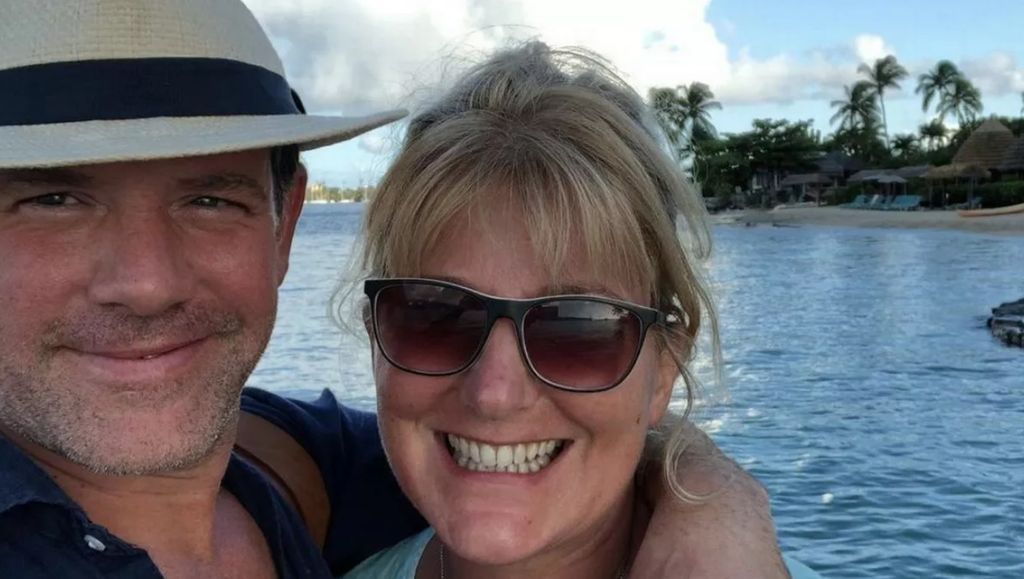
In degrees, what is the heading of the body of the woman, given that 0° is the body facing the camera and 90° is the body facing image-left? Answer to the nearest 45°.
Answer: approximately 0°

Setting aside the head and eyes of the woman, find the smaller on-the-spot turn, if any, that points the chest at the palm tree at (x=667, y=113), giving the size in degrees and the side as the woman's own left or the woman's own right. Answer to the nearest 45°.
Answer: approximately 135° to the woman's own left

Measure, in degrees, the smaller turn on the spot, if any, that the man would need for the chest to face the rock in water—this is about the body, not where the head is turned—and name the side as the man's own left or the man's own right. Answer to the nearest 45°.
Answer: approximately 135° to the man's own left

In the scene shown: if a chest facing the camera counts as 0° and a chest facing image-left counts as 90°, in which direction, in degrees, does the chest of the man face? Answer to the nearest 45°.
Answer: approximately 0°
